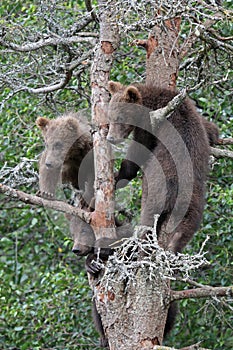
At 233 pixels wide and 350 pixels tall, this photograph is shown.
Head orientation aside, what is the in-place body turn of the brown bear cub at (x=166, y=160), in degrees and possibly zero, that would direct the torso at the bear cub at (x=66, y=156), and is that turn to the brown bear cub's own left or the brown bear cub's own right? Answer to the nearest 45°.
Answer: approximately 45° to the brown bear cub's own right

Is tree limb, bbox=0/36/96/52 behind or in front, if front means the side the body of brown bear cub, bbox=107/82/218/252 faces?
in front

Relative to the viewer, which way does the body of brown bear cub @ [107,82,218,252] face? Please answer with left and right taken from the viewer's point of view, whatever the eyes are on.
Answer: facing to the left of the viewer
